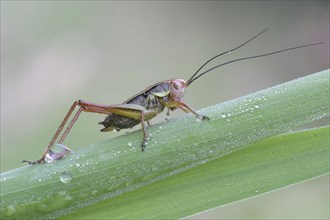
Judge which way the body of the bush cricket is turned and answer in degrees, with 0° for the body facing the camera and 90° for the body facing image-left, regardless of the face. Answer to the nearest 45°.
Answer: approximately 270°

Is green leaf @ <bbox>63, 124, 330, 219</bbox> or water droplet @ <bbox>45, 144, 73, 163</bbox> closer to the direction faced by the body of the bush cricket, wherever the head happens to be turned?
the green leaf

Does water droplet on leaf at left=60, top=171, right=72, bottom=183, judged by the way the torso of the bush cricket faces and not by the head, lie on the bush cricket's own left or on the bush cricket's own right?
on the bush cricket's own right
